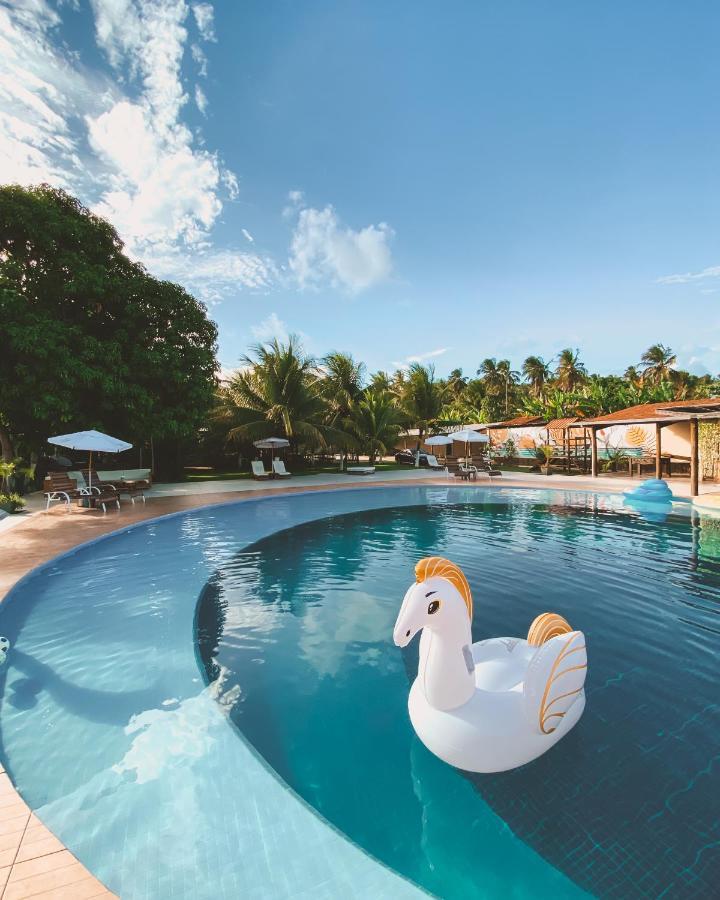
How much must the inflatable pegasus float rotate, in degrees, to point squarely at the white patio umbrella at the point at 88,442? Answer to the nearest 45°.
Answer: approximately 90° to its right

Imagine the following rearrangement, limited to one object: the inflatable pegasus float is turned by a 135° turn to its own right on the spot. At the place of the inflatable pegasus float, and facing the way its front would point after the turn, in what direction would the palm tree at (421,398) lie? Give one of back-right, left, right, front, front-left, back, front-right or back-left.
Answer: front

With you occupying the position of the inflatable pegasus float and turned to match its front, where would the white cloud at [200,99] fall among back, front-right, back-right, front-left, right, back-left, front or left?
right

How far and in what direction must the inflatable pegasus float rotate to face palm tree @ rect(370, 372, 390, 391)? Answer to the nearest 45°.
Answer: approximately 135° to its right

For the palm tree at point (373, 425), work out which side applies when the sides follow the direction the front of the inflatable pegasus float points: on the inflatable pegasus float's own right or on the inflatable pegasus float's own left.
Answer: on the inflatable pegasus float's own right

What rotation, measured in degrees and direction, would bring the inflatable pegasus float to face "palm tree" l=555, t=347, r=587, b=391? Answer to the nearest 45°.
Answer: approximately 135° to its right

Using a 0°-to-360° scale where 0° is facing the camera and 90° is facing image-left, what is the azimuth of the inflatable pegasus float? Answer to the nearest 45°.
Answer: approximately 45°

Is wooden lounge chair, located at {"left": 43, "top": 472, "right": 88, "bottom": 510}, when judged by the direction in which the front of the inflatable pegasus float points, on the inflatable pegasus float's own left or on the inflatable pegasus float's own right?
on the inflatable pegasus float's own right

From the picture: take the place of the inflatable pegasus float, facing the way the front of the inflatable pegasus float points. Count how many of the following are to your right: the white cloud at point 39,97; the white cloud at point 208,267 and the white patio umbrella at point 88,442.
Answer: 3

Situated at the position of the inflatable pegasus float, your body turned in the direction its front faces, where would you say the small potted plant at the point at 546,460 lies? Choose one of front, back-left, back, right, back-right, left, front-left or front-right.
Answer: back-right

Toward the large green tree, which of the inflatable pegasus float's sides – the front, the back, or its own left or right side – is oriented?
right
